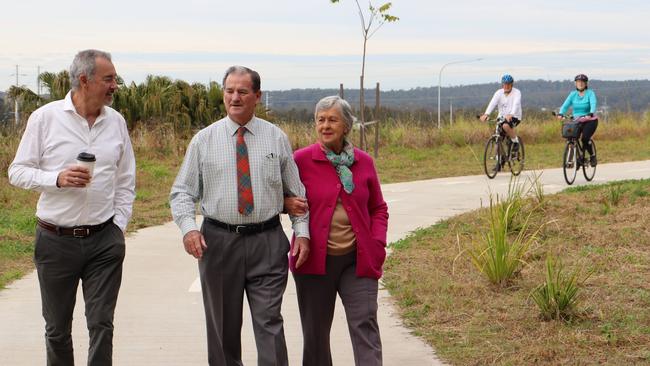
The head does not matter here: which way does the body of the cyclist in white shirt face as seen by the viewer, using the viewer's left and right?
facing the viewer and to the left of the viewer

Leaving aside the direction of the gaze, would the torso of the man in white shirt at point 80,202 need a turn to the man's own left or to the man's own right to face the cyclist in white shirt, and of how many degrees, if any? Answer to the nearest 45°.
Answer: approximately 135° to the man's own left

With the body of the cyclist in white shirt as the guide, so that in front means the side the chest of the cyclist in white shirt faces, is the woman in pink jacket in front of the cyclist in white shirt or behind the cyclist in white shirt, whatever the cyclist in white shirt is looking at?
in front

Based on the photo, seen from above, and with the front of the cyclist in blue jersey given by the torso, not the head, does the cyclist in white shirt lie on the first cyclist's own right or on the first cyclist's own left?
on the first cyclist's own right

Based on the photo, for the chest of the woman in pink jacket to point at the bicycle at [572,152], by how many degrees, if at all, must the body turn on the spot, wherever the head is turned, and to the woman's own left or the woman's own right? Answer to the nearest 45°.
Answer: approximately 180°

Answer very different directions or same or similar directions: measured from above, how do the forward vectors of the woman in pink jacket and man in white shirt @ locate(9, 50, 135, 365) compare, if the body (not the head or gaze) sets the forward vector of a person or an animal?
same or similar directions

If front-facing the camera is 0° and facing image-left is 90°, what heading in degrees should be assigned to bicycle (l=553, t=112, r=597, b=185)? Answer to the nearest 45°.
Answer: approximately 45°

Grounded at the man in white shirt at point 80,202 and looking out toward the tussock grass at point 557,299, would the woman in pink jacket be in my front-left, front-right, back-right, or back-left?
front-right

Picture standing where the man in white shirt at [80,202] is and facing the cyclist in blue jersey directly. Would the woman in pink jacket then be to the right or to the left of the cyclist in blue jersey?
right

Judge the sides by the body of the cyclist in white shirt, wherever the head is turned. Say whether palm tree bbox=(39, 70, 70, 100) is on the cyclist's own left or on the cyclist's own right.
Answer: on the cyclist's own right

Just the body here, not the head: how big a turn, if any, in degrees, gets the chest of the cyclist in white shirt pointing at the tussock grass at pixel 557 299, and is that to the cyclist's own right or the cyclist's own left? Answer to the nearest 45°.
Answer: approximately 45° to the cyclist's own left

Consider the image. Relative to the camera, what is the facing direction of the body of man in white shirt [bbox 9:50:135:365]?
toward the camera

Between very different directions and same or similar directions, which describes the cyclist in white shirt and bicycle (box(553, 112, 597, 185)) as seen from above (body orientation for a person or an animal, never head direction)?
same or similar directions
